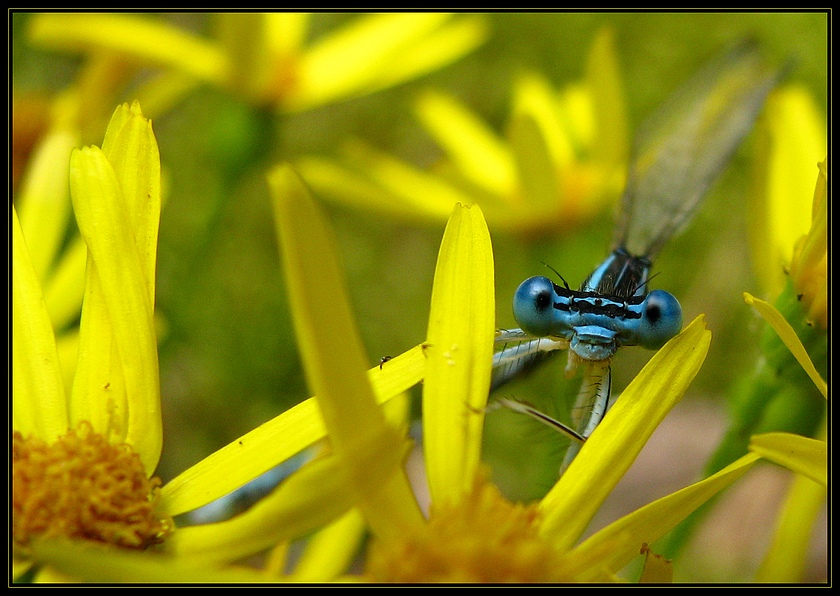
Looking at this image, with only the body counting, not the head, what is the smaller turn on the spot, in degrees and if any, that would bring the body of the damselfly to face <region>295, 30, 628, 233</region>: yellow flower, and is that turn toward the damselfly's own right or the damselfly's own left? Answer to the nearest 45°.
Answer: approximately 180°

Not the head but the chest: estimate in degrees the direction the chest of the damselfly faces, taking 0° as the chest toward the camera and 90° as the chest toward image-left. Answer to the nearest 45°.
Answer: approximately 0°
